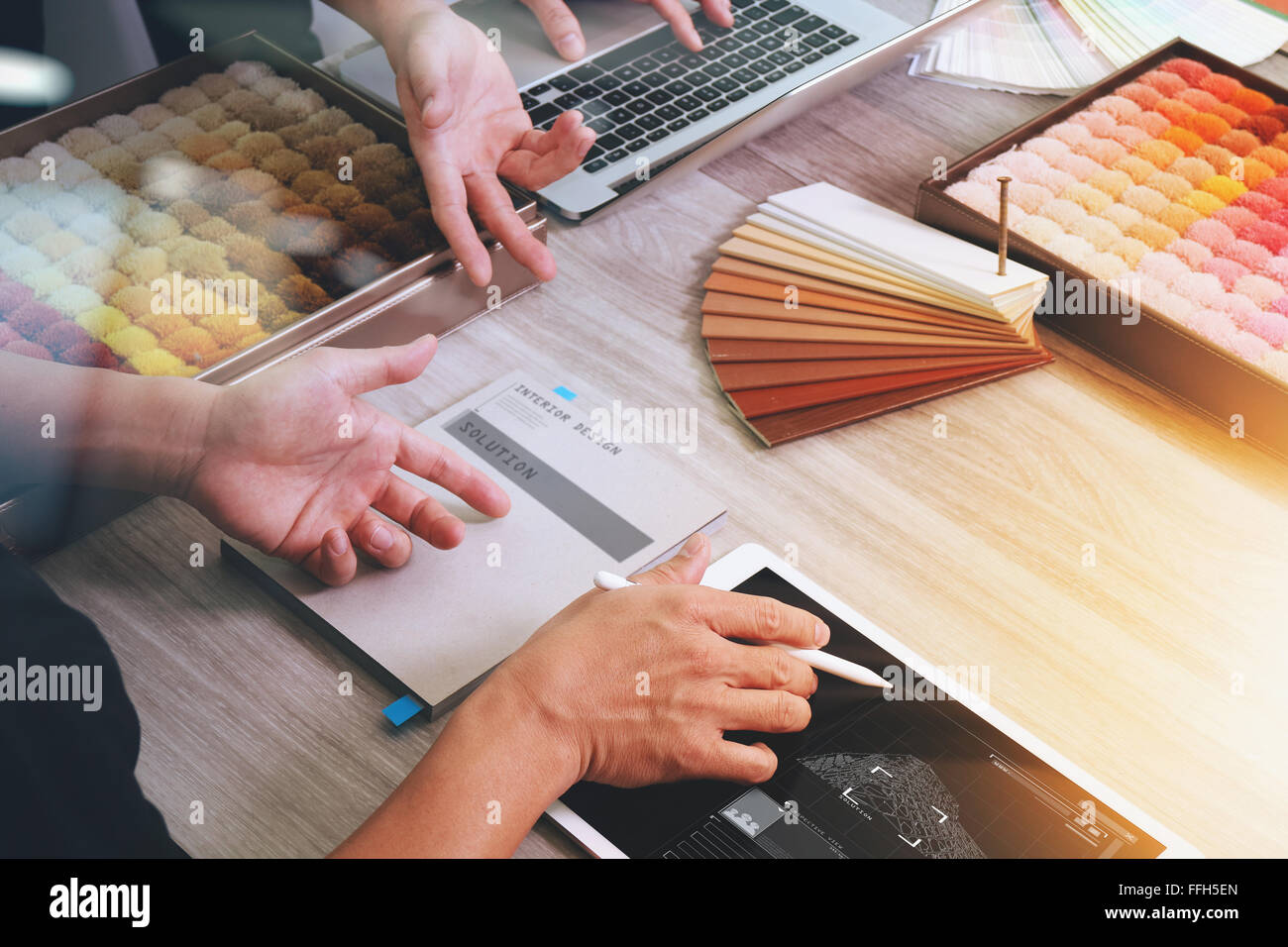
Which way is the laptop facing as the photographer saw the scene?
facing away from the viewer and to the left of the viewer

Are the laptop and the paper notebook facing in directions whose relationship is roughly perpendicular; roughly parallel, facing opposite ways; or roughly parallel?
roughly perpendicular

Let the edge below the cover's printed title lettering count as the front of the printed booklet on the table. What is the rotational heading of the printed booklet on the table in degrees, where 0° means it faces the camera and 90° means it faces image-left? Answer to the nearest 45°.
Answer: approximately 45°
